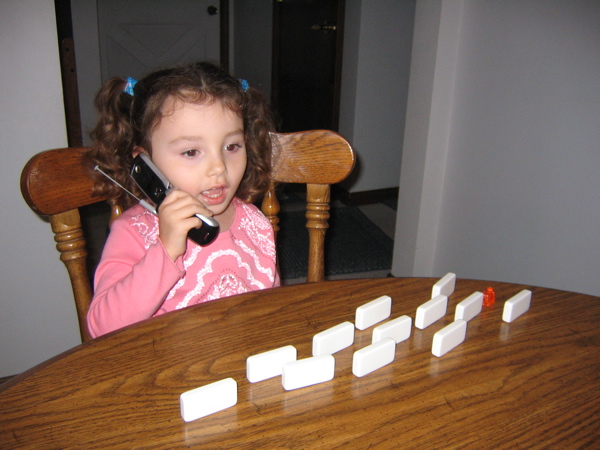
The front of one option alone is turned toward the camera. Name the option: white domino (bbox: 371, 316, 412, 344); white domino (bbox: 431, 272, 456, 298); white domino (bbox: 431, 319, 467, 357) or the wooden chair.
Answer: the wooden chair

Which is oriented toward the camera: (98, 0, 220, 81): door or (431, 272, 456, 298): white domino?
the door

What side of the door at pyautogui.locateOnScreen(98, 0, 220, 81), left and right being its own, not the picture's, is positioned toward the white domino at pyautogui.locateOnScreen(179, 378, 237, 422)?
front

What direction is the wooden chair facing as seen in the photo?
toward the camera

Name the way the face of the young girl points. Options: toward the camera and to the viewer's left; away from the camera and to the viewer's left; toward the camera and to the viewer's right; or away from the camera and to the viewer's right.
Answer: toward the camera and to the viewer's right

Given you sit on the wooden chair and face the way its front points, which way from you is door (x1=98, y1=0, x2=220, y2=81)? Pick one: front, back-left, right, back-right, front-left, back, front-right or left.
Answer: back

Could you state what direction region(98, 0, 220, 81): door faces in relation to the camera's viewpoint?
facing the viewer
